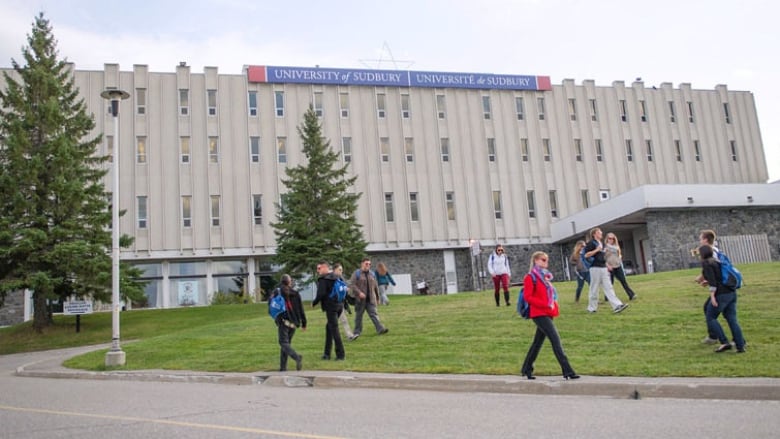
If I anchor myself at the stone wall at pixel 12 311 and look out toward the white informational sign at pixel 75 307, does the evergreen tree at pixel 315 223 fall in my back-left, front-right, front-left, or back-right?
front-left

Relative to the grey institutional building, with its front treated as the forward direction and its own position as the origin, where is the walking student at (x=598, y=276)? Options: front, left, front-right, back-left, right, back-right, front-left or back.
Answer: front

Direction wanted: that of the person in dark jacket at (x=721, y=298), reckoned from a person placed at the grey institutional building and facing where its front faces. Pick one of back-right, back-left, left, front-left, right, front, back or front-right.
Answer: front

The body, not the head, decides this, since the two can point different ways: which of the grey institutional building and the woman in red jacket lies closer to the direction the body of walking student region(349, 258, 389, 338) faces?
the woman in red jacket

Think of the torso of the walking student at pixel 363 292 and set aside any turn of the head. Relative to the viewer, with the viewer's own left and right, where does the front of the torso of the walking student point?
facing the viewer and to the right of the viewer

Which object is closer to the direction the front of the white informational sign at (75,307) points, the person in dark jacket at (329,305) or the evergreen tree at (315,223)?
the person in dark jacket

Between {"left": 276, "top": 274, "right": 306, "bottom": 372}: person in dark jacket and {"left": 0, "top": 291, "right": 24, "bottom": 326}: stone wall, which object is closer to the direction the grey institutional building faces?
the person in dark jacket

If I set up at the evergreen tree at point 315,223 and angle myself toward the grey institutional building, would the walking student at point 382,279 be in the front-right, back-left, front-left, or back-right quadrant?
back-right

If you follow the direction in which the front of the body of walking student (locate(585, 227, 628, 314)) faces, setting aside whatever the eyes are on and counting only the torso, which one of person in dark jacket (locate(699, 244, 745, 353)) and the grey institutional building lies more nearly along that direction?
the person in dark jacket

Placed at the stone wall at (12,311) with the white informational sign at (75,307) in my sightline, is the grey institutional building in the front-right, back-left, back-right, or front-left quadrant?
front-left

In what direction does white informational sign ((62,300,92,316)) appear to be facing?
toward the camera

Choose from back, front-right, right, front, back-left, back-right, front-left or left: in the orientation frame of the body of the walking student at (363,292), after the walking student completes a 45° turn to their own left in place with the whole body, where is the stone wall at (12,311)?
back-left
